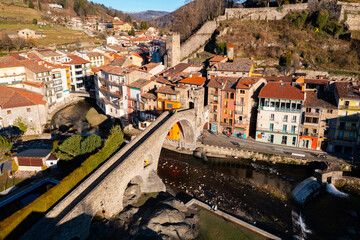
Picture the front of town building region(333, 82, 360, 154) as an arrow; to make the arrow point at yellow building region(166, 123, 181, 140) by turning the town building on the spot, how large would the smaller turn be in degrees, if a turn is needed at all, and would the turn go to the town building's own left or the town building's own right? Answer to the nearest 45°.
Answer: approximately 90° to the town building's own right

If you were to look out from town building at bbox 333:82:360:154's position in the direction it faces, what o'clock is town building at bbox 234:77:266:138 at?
town building at bbox 234:77:266:138 is roughly at 3 o'clock from town building at bbox 333:82:360:154.

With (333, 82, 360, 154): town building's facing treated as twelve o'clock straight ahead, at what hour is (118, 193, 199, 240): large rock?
The large rock is roughly at 1 o'clock from the town building.

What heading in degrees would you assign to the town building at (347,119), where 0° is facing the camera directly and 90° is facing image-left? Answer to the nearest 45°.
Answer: approximately 0°

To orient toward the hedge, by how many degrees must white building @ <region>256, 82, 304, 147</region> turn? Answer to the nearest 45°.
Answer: approximately 45° to its right

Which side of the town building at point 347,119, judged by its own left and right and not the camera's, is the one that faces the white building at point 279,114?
right

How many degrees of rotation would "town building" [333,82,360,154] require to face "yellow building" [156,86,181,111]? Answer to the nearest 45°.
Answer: approximately 90° to its right

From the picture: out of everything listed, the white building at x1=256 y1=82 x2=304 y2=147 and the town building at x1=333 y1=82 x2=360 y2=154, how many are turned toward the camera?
2

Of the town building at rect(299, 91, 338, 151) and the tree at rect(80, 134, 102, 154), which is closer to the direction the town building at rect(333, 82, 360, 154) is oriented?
the tree

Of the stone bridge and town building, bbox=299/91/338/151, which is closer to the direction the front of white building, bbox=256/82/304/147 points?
the stone bridge

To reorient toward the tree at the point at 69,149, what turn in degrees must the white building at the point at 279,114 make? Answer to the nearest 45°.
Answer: approximately 45° to its right
